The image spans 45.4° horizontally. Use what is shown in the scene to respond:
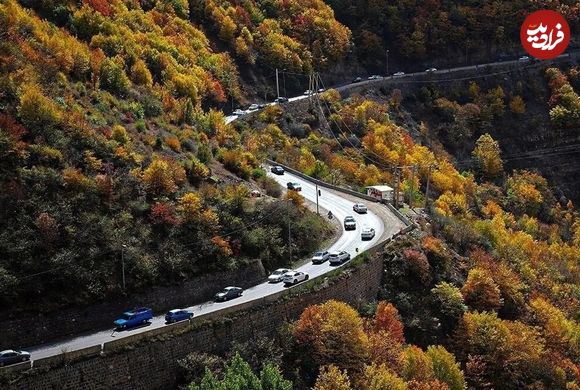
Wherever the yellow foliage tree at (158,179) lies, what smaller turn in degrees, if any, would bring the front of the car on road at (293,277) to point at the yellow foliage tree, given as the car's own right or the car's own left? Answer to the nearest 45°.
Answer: approximately 90° to the car's own left

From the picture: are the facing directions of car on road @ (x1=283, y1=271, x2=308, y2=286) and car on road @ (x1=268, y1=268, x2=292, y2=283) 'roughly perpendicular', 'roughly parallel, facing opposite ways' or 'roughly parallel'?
roughly parallel, facing opposite ways

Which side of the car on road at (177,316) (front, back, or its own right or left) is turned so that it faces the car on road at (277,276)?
front

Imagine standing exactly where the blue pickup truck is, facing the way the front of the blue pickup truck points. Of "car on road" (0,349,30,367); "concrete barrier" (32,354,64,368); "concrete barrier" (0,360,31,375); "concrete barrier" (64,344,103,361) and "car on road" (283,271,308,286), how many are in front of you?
4

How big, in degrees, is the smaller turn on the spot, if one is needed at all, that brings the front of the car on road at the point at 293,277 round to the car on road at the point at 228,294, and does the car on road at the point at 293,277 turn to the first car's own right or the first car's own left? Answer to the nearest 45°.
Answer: approximately 180°

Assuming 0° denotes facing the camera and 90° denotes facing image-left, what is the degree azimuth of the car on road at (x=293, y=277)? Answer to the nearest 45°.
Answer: approximately 225°

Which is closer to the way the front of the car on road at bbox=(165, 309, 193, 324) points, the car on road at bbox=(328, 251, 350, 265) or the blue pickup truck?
the car on road

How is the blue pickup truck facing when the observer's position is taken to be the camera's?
facing the viewer and to the left of the viewer

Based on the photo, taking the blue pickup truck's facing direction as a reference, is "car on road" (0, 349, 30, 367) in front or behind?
in front

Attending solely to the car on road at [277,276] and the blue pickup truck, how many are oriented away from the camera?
0

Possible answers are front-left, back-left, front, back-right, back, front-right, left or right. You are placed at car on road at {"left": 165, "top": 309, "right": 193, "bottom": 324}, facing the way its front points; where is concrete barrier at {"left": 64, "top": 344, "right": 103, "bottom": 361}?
back

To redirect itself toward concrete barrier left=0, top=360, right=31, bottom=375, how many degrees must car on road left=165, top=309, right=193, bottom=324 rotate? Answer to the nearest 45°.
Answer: approximately 180°

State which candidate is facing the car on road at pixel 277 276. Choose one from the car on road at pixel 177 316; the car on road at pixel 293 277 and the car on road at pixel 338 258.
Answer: the car on road at pixel 177 316
